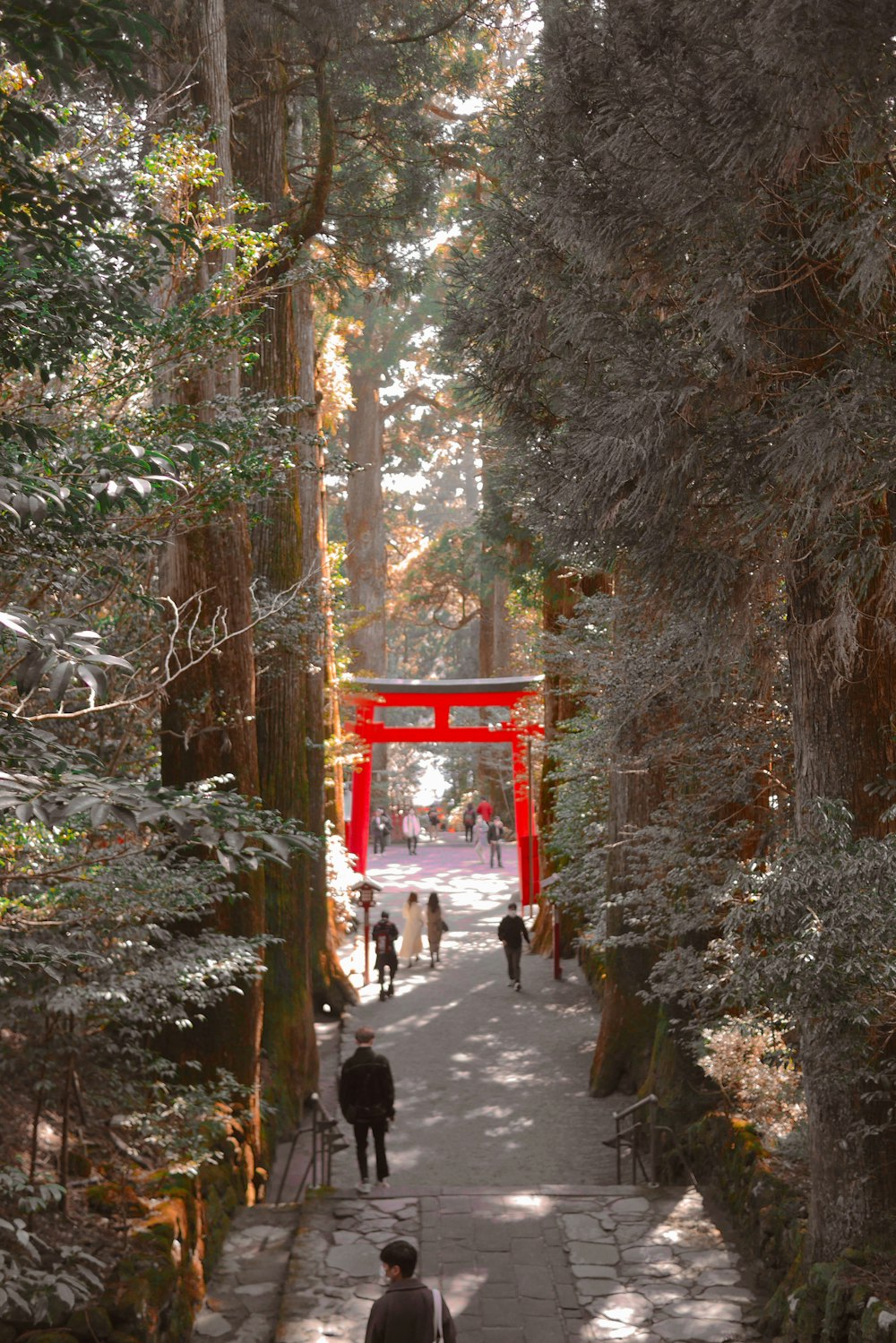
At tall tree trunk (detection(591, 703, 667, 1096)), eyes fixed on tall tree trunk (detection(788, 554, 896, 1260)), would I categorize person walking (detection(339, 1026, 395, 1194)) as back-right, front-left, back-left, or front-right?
front-right

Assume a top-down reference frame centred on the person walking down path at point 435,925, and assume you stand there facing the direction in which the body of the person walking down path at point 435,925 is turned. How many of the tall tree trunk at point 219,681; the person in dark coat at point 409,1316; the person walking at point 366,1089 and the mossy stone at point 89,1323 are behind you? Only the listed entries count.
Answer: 4

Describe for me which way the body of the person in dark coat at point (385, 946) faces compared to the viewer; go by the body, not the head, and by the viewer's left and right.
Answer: facing away from the viewer

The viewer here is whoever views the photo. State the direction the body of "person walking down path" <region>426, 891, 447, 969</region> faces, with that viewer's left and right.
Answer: facing away from the viewer

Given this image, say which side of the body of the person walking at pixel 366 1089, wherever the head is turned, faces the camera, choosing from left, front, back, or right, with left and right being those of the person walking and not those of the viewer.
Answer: back

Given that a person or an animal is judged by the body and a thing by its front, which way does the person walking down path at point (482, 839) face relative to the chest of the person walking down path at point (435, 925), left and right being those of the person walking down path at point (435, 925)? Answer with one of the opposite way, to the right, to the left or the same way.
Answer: the opposite way

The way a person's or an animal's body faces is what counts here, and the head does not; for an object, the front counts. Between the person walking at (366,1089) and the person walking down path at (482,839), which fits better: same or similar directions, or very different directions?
very different directions

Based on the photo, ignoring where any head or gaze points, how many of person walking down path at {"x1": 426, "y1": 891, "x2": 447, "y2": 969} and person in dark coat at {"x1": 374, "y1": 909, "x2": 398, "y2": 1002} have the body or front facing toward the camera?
0

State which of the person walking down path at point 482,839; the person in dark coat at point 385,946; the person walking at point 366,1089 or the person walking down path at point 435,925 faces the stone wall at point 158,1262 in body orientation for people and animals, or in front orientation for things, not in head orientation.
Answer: the person walking down path at point 482,839

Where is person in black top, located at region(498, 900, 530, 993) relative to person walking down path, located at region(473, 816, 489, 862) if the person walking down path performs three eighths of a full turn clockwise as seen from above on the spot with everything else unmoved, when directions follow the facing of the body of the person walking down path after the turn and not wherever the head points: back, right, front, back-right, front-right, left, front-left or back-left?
back-left

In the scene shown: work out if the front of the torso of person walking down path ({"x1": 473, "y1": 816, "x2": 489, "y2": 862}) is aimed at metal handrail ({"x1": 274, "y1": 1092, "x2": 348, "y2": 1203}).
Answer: yes

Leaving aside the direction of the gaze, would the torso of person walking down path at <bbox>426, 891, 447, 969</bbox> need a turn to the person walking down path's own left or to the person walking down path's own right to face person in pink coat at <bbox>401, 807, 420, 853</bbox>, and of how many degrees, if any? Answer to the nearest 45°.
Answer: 0° — they already face them

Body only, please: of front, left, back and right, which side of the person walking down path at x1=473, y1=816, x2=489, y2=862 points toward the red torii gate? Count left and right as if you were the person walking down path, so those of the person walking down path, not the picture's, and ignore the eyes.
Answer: front

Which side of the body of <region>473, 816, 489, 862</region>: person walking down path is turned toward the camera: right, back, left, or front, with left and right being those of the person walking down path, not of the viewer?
front
